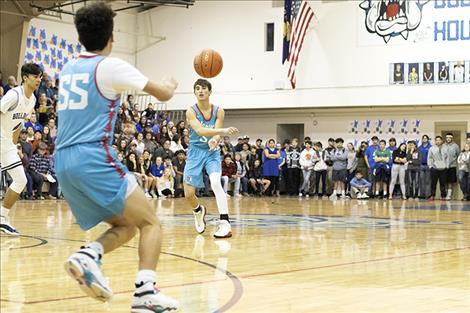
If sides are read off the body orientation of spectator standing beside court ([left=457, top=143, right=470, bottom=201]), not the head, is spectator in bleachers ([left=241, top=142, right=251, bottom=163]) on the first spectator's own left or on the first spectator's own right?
on the first spectator's own right

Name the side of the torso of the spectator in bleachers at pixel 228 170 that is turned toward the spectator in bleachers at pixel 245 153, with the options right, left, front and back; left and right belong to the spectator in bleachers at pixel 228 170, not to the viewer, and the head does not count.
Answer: back

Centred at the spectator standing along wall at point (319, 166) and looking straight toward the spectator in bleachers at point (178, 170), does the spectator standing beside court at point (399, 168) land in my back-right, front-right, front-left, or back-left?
back-left

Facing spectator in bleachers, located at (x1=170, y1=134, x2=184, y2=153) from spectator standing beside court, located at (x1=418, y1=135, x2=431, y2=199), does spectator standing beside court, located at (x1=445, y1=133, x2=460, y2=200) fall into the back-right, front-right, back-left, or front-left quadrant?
back-left

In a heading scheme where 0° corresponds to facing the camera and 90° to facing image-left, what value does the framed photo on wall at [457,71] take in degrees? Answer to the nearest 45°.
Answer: approximately 0°

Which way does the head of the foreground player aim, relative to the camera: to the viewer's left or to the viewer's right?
to the viewer's right

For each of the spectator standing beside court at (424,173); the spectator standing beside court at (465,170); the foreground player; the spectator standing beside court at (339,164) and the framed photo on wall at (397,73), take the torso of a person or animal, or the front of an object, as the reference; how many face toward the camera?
4

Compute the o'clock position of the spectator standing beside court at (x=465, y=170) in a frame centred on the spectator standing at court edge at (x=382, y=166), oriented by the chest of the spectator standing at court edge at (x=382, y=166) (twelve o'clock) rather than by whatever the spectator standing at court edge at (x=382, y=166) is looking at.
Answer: the spectator standing beside court at (x=465, y=170) is roughly at 9 o'clock from the spectator standing at court edge at (x=382, y=166).
